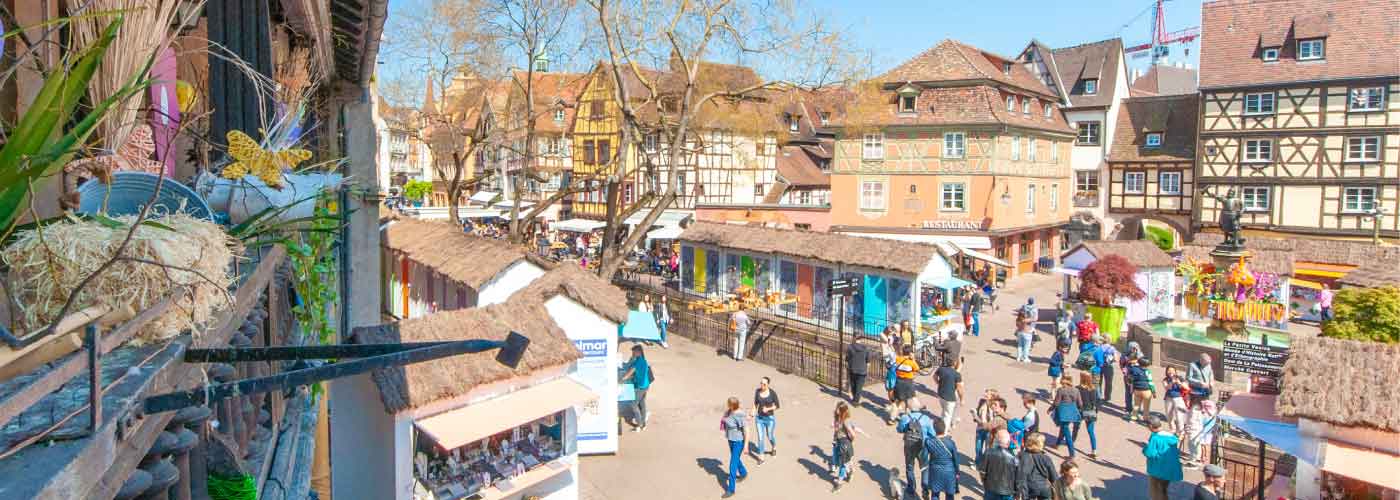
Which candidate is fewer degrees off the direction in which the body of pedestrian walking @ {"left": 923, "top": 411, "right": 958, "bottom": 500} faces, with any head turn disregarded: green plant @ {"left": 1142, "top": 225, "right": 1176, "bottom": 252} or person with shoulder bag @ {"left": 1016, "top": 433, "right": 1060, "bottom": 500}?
the green plant

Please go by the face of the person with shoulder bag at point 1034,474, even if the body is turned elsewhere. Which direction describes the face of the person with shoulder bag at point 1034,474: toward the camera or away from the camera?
away from the camera

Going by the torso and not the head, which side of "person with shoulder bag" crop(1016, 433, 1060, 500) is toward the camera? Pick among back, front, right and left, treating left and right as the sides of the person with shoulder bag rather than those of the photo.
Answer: back

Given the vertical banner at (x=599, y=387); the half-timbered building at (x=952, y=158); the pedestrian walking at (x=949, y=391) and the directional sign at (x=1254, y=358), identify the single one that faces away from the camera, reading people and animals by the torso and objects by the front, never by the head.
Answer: the pedestrian walking

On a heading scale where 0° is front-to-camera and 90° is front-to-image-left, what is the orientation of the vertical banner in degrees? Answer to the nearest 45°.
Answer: approximately 0°

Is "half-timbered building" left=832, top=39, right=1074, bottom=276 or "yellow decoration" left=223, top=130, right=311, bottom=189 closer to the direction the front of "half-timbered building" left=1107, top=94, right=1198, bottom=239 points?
the yellow decoration

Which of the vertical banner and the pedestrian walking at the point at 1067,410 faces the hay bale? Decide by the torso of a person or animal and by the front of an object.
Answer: the vertical banner

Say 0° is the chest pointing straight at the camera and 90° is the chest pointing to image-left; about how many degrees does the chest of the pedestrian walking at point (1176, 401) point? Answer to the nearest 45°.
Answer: approximately 0°

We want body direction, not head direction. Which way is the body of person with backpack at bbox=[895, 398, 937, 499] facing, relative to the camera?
away from the camera

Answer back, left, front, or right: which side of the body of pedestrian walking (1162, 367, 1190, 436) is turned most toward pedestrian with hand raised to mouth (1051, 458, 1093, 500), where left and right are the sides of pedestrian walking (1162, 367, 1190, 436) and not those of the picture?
front

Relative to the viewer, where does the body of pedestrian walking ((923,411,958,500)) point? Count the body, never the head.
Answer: away from the camera

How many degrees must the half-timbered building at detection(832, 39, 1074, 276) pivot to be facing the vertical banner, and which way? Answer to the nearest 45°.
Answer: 0° — it already faces it

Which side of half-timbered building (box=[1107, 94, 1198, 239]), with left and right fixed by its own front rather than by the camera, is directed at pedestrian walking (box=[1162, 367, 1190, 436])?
front

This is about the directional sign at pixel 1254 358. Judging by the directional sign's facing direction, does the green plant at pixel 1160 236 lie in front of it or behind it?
behind

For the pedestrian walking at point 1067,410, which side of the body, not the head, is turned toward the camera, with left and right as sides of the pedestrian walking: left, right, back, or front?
back
